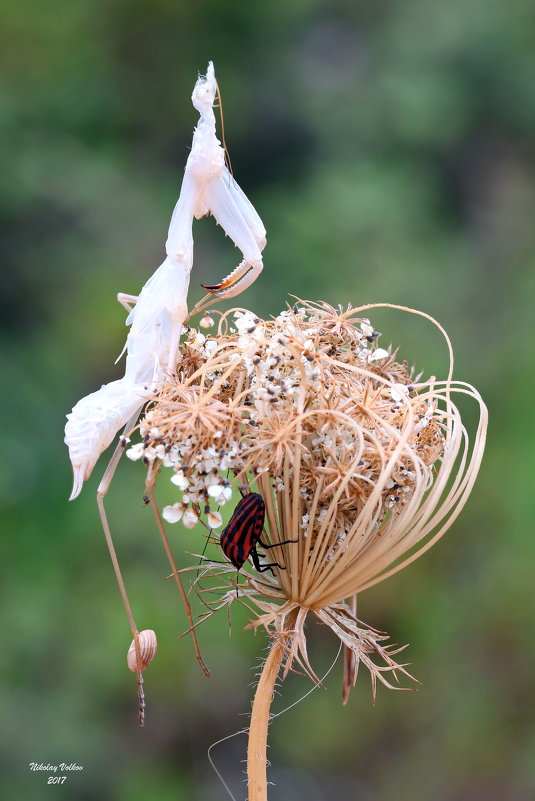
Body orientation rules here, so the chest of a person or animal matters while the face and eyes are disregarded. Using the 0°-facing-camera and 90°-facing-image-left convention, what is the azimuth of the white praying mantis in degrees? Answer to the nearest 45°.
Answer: approximately 270°
